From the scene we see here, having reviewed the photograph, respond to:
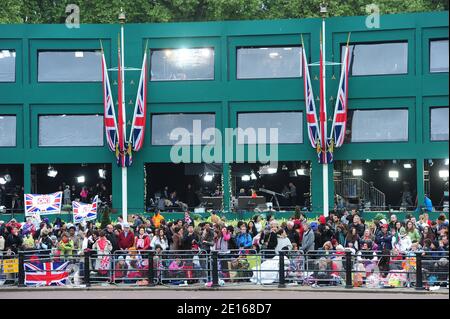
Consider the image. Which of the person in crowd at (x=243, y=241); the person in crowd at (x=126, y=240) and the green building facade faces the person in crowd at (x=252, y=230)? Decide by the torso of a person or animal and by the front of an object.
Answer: the green building facade

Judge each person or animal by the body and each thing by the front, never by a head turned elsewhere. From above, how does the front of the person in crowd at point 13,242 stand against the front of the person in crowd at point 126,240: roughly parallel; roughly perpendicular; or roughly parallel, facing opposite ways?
roughly parallel

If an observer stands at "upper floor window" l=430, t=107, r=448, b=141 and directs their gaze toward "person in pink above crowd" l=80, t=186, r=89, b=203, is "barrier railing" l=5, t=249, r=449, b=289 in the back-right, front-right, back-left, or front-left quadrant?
front-left

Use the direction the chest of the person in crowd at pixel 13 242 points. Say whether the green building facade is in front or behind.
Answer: behind

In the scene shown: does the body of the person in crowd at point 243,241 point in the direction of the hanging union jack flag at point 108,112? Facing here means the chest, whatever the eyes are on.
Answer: no

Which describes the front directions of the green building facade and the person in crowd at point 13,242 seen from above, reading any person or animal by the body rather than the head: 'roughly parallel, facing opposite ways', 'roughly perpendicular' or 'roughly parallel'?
roughly parallel

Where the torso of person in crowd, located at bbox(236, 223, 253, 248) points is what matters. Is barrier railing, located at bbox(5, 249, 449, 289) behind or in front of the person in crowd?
in front

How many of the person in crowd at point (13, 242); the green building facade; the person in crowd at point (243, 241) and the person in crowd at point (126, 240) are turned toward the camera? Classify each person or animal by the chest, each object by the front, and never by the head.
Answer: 4

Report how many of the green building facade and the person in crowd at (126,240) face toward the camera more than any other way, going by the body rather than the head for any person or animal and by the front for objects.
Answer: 2

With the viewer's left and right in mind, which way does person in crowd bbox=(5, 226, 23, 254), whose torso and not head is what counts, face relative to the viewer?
facing the viewer

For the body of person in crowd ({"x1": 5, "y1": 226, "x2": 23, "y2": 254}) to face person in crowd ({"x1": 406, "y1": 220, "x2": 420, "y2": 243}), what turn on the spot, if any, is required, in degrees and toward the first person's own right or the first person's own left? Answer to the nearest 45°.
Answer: approximately 90° to the first person's own left

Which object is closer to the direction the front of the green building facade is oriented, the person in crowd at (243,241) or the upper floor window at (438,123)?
the person in crowd

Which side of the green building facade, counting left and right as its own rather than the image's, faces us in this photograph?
front

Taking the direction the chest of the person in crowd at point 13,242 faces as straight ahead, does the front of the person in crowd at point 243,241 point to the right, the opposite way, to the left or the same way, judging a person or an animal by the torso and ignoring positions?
the same way

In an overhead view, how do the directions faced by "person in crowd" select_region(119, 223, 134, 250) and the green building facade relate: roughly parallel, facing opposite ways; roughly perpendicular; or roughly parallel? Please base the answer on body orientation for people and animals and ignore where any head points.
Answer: roughly parallel

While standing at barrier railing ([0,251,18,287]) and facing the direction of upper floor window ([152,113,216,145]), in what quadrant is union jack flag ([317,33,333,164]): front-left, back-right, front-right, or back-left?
front-right

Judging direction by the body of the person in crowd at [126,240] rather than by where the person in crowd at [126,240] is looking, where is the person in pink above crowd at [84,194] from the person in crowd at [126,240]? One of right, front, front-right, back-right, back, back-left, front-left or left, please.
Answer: back
